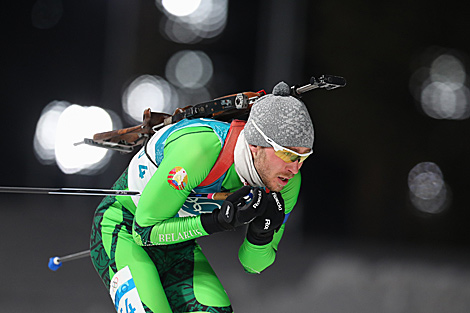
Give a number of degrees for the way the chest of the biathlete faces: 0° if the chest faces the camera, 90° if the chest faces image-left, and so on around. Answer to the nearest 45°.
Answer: approximately 315°
